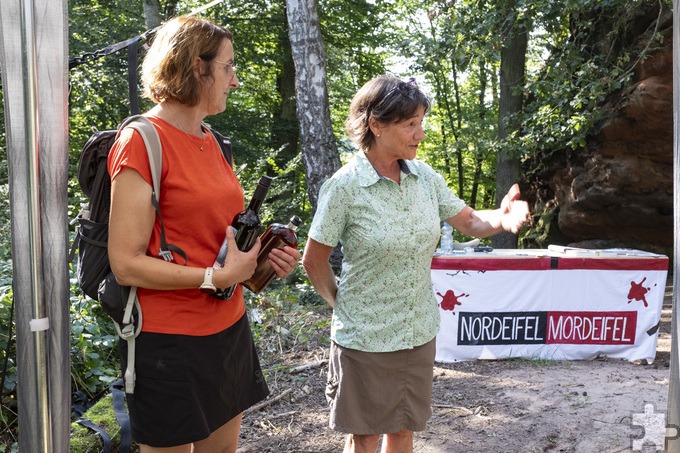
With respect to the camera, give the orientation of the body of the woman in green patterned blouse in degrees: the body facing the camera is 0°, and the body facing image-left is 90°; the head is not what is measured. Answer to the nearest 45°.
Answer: approximately 315°

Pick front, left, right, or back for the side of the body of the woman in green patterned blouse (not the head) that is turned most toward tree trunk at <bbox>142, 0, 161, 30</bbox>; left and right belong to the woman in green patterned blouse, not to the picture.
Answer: back

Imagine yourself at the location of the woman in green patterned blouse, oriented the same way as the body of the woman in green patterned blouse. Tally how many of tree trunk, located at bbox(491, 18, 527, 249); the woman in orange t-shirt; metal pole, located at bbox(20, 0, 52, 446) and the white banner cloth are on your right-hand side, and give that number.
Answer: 2

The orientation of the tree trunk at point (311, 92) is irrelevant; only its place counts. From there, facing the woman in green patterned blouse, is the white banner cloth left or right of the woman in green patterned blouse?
left

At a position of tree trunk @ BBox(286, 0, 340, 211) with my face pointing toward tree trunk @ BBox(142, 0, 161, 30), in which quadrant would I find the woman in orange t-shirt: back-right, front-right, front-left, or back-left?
back-left

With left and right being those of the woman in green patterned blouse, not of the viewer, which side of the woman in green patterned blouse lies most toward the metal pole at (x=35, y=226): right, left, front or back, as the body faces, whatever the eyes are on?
right

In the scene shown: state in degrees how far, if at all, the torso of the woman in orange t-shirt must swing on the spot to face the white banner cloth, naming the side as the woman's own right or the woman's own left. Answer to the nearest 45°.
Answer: approximately 90° to the woman's own left

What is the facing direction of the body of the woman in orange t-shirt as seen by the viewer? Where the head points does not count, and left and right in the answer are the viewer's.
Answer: facing the viewer and to the right of the viewer

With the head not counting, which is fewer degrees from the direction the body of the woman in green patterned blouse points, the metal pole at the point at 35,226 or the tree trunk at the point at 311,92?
the metal pole

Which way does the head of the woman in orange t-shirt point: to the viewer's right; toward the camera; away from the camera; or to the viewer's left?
to the viewer's right

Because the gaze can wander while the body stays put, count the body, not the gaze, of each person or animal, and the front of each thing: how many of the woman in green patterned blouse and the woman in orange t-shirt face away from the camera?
0

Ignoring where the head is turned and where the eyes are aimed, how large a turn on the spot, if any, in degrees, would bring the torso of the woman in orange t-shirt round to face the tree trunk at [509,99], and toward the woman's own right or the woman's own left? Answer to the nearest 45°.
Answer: approximately 90° to the woman's own left
